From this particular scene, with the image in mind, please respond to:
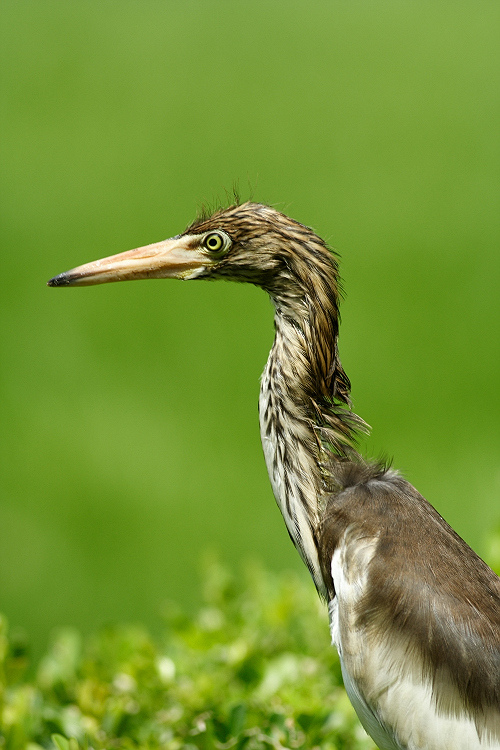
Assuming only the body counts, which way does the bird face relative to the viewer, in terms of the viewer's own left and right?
facing to the left of the viewer
